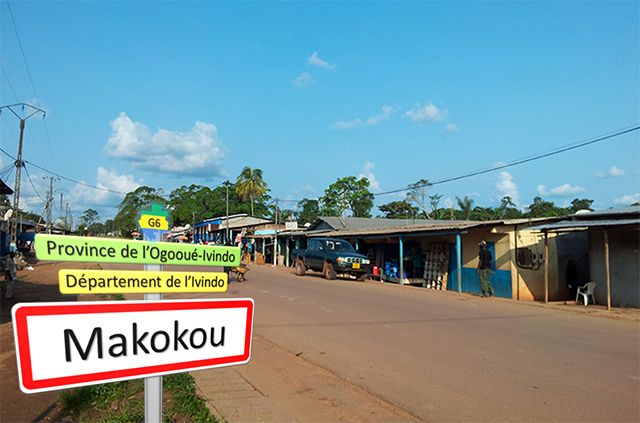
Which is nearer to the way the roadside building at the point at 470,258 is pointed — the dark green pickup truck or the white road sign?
the white road sign

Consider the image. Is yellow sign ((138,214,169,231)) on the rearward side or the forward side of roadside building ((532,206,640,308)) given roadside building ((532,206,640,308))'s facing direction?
on the forward side

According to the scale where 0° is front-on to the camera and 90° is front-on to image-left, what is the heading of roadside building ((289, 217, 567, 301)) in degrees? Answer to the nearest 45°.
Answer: approximately 45°

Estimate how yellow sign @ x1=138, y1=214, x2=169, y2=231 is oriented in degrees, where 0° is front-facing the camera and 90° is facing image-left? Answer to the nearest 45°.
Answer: approximately 0°

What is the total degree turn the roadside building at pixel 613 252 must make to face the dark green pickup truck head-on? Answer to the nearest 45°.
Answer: approximately 45° to its right

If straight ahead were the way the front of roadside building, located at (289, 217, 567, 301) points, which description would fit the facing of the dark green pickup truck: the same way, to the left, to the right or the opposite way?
to the left

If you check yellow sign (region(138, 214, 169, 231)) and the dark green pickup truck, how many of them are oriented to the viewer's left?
0

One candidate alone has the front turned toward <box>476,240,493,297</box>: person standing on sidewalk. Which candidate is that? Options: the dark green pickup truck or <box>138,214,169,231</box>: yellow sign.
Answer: the dark green pickup truck

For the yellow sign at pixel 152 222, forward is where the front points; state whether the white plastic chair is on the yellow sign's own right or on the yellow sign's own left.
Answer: on the yellow sign's own left
